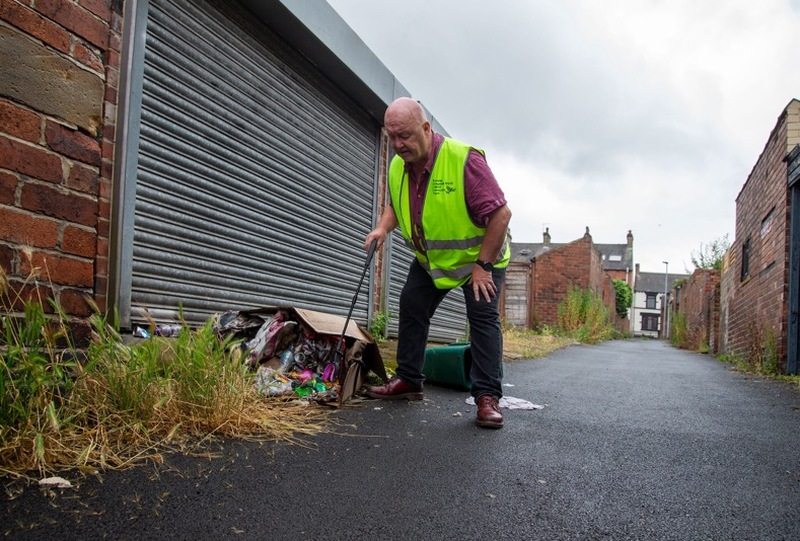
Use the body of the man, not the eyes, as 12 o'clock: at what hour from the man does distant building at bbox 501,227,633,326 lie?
The distant building is roughly at 5 o'clock from the man.

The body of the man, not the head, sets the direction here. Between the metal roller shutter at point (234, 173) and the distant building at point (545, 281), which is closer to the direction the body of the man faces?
the metal roller shutter

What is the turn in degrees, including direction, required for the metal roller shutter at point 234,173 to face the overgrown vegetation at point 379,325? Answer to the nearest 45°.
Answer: approximately 90° to its left

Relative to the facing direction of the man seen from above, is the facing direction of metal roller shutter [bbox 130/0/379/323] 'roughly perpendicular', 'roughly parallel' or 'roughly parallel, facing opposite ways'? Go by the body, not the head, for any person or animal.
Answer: roughly perpendicular

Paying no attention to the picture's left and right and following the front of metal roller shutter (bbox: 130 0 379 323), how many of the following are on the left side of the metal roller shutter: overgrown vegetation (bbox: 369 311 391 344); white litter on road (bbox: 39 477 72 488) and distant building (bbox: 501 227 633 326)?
2

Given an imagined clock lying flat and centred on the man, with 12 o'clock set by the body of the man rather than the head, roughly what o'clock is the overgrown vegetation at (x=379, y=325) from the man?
The overgrown vegetation is roughly at 4 o'clock from the man.

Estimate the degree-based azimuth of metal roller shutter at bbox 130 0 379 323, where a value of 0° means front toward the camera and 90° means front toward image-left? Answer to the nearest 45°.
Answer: approximately 315°

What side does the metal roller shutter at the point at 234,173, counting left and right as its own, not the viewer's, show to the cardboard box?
front

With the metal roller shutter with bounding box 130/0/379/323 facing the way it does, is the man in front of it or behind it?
in front

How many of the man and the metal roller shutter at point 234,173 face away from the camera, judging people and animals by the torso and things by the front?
0

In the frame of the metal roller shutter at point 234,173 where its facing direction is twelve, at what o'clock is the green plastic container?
The green plastic container is roughly at 11 o'clock from the metal roller shutter.

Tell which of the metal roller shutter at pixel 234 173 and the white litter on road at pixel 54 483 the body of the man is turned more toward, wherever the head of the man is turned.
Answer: the white litter on road

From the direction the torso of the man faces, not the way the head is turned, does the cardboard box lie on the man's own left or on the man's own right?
on the man's own right

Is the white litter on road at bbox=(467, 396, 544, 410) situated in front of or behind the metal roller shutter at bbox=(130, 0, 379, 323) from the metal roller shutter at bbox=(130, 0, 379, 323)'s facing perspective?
in front
